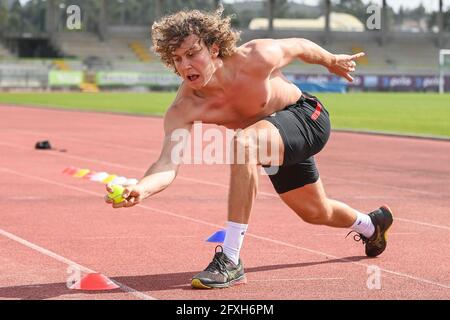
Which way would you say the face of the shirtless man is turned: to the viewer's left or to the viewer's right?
to the viewer's left

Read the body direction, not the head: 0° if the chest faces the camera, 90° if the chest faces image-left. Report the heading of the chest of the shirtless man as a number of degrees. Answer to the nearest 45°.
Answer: approximately 45°
